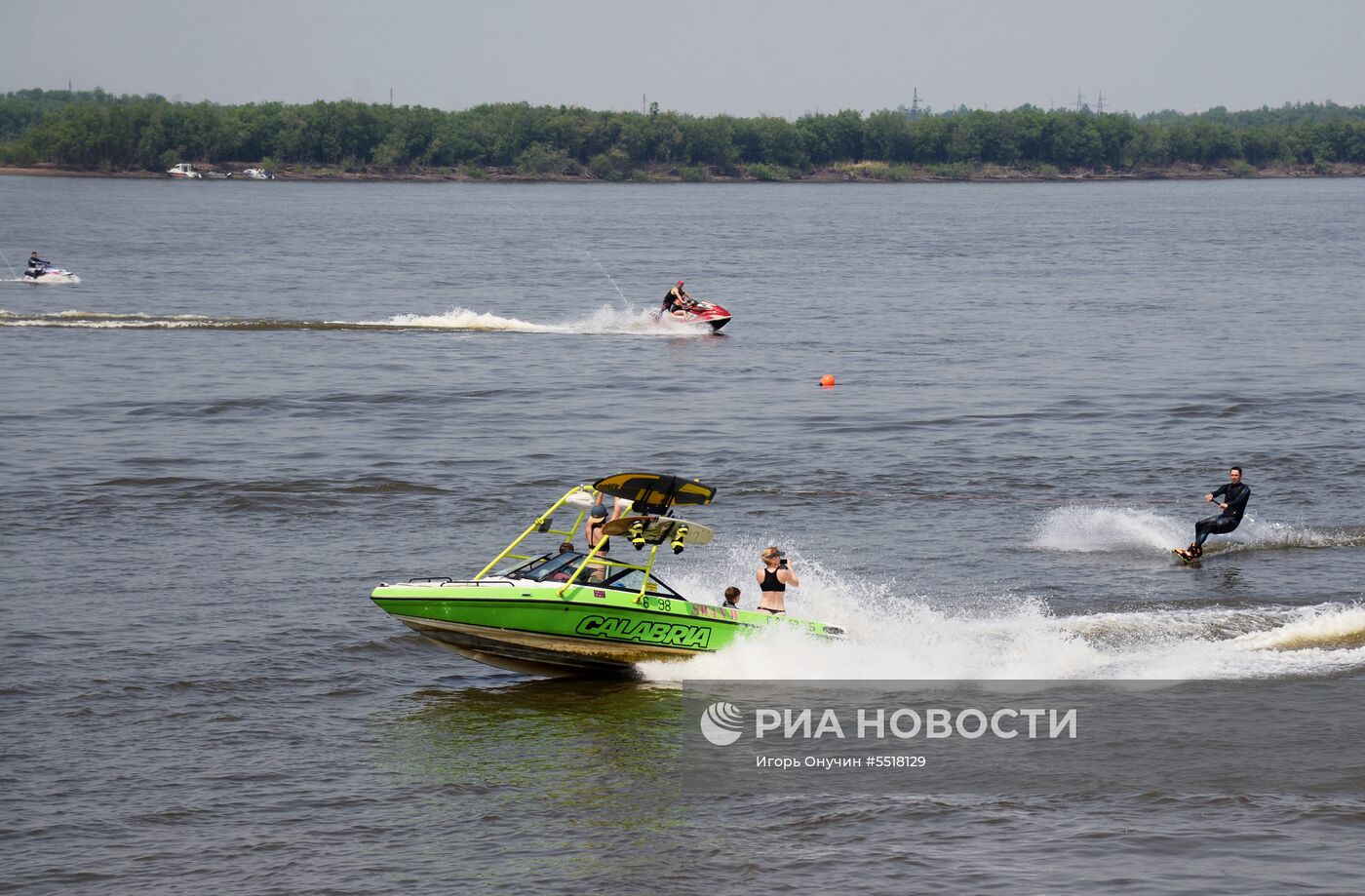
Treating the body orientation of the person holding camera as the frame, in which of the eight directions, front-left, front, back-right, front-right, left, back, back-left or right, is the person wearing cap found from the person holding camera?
back-left

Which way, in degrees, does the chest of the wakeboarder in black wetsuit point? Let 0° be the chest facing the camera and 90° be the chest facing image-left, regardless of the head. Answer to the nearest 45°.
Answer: approximately 45°

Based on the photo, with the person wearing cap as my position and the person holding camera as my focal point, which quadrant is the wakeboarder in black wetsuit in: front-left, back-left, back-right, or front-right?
front-left

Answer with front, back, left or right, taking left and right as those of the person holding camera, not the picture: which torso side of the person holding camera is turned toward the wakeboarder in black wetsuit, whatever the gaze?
front

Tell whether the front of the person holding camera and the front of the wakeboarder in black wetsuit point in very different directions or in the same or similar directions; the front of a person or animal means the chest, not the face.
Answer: very different directions

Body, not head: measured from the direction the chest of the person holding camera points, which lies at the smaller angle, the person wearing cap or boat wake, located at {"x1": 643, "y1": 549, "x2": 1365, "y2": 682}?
the boat wake

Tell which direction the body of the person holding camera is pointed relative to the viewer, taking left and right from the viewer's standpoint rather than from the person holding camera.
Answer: facing away from the viewer and to the right of the viewer

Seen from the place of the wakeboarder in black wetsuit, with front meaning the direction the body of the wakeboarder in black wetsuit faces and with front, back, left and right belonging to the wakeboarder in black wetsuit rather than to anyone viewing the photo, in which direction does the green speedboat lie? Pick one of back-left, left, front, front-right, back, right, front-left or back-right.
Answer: front

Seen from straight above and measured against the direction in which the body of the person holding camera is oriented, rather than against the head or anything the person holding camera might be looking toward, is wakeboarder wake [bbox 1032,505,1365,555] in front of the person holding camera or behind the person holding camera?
in front

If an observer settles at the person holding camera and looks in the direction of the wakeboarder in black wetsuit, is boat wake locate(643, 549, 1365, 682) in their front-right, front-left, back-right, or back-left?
front-right

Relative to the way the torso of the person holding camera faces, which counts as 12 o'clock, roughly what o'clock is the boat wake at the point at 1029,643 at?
The boat wake is roughly at 1 o'clock from the person holding camera.
